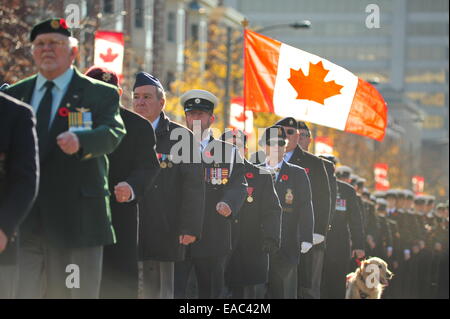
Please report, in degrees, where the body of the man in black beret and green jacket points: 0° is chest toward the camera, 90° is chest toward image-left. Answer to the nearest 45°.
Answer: approximately 45°

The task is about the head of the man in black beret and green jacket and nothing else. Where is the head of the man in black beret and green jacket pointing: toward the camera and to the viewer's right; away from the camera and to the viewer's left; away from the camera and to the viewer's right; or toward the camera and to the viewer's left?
toward the camera and to the viewer's left

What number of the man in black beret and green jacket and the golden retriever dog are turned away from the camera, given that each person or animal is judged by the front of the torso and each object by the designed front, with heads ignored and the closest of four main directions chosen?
0

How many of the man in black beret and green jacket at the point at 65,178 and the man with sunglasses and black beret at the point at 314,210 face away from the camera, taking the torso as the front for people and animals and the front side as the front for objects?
0

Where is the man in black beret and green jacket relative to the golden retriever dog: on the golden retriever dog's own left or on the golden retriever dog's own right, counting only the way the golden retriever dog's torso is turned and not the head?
on the golden retriever dog's own right

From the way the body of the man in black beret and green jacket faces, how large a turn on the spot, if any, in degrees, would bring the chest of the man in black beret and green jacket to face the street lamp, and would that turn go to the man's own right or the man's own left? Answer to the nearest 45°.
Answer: approximately 135° to the man's own right

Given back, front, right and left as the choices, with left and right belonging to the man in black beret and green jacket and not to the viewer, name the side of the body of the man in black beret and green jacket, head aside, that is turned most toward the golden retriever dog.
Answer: back

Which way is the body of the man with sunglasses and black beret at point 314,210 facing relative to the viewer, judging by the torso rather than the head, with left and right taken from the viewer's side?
facing the viewer and to the left of the viewer

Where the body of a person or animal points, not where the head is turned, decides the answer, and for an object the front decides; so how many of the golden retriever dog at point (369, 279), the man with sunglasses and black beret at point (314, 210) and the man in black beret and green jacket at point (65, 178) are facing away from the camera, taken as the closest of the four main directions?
0
